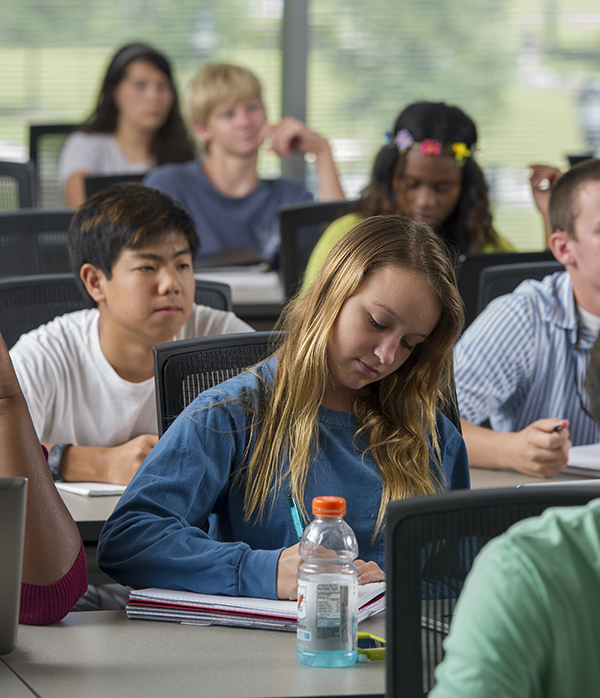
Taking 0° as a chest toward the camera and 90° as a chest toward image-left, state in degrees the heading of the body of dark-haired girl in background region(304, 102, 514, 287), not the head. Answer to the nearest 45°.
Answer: approximately 0°

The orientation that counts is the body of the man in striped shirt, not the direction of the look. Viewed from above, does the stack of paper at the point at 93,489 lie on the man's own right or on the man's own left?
on the man's own right

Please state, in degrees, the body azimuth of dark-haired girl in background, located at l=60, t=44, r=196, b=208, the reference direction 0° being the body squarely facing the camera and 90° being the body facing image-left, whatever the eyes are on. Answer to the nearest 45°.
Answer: approximately 315°

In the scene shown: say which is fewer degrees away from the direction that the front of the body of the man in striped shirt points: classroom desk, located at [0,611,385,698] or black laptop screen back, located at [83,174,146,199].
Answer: the classroom desk

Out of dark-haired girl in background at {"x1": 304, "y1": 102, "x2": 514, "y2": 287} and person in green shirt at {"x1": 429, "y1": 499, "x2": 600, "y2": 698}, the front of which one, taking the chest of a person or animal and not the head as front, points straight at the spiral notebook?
the dark-haired girl in background
